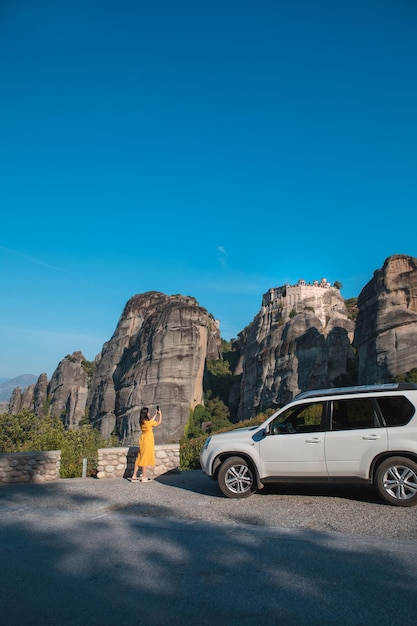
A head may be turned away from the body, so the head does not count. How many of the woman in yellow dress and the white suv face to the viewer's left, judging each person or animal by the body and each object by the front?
1

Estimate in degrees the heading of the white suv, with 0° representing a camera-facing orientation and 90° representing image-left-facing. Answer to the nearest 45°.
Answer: approximately 90°

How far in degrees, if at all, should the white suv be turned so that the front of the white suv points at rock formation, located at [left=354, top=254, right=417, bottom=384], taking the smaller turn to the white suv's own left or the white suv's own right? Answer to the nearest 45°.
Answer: approximately 90° to the white suv's own right

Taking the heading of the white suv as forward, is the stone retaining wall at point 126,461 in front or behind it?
in front

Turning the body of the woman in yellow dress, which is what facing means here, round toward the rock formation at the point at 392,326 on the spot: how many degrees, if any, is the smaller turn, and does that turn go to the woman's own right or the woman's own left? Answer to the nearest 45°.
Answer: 0° — they already face it

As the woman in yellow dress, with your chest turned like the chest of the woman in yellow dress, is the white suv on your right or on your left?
on your right

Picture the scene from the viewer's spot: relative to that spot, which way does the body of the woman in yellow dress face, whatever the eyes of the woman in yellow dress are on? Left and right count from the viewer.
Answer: facing away from the viewer and to the right of the viewer

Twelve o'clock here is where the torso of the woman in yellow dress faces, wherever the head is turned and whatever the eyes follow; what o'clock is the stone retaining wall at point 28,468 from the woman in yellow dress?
The stone retaining wall is roughly at 8 o'clock from the woman in yellow dress.
